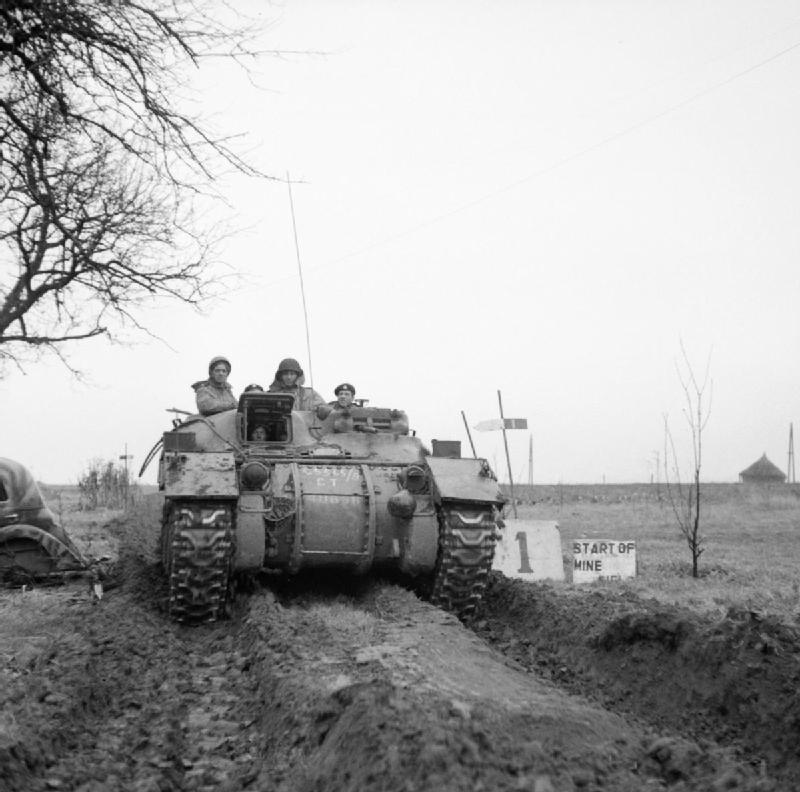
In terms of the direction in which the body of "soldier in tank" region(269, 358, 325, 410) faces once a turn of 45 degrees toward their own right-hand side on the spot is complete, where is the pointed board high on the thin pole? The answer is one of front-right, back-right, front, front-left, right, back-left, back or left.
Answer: back

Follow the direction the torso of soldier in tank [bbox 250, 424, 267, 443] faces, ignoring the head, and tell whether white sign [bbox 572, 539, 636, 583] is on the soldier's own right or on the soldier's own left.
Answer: on the soldier's own left

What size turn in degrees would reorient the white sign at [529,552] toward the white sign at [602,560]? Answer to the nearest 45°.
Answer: approximately 90° to its left

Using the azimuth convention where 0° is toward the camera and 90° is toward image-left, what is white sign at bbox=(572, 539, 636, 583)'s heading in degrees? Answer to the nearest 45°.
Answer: approximately 0°

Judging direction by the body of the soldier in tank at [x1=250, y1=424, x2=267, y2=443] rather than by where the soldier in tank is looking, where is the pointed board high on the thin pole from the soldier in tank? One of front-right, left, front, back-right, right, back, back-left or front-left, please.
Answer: back-left

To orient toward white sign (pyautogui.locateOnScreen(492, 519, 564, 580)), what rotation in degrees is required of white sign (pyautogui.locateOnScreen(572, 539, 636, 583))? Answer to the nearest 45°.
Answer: approximately 90° to its right

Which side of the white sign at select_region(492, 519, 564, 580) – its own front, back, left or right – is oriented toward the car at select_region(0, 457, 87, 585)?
right

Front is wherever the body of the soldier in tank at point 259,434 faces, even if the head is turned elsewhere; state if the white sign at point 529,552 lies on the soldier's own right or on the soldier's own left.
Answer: on the soldier's own left
